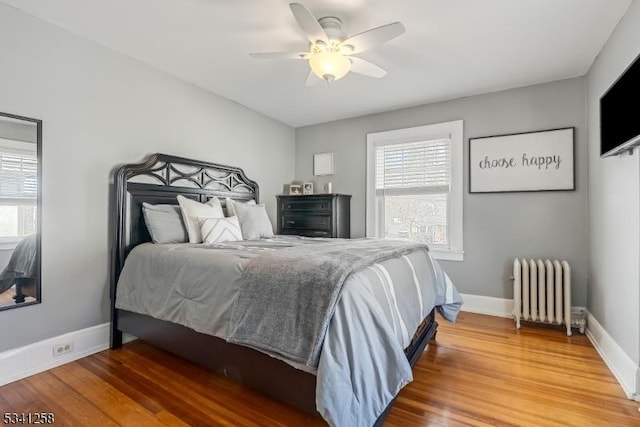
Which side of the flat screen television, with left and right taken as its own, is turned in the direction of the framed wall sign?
right

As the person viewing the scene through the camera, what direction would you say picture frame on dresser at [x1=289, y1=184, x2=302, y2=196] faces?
facing the viewer

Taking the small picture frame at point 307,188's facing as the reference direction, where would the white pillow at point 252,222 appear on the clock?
The white pillow is roughly at 1 o'clock from the small picture frame.

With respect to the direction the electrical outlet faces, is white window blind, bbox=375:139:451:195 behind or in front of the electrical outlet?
in front

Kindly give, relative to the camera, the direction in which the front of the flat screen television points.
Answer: facing the viewer and to the left of the viewer

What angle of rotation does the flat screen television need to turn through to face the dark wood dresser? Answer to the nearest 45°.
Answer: approximately 45° to its right

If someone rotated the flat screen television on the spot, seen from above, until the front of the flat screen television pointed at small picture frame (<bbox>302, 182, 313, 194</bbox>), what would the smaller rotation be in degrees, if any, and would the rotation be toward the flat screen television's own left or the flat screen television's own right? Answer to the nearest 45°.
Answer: approximately 45° to the flat screen television's own right

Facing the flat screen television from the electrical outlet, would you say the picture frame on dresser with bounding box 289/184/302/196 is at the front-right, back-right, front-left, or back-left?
front-left

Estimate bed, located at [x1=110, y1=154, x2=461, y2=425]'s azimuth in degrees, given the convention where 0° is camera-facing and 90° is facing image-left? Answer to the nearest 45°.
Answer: approximately 315°

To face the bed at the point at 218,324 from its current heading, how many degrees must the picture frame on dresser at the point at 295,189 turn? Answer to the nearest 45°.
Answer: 0° — it already faces it

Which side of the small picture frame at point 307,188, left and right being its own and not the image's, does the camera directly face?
front

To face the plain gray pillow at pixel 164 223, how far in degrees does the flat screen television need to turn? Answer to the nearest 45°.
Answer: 0° — it already faces it

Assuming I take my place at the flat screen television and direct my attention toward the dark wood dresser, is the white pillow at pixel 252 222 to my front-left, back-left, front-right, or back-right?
front-left

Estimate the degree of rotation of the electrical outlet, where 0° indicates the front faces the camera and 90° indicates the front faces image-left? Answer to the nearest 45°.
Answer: approximately 315°

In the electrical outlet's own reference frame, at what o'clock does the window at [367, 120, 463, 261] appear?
The window is roughly at 11 o'clock from the electrical outlet.

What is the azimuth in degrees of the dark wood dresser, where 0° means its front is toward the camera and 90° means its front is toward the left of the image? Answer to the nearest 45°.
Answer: approximately 45°
